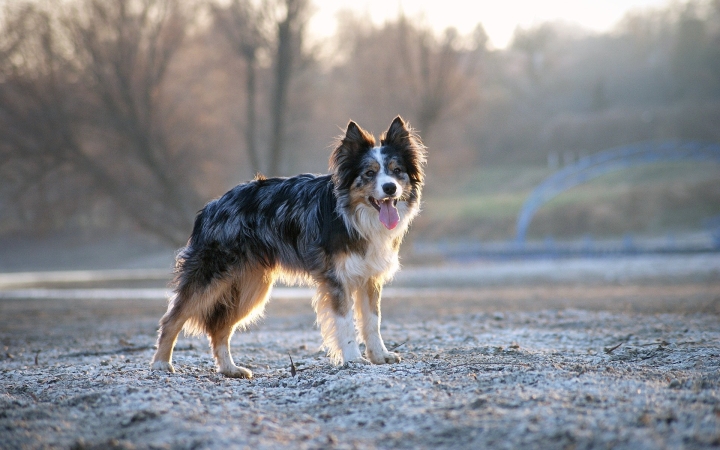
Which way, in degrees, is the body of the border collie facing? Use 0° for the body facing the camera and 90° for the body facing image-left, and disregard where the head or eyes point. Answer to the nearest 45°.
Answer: approximately 270°

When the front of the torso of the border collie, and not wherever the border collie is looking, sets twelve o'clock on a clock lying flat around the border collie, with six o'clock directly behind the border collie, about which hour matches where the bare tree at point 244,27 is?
The bare tree is roughly at 9 o'clock from the border collie.

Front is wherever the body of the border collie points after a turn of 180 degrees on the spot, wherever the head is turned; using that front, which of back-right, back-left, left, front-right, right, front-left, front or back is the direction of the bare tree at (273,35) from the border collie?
right

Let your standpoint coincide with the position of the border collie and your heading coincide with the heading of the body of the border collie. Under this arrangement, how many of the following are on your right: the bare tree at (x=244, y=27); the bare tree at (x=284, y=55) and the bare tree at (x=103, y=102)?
0

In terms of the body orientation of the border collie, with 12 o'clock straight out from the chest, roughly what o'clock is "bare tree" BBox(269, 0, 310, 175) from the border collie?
The bare tree is roughly at 9 o'clock from the border collie.

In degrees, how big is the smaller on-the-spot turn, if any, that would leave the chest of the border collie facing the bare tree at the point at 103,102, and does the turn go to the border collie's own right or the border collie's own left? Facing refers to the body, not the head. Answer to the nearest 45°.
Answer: approximately 90° to the border collie's own left
